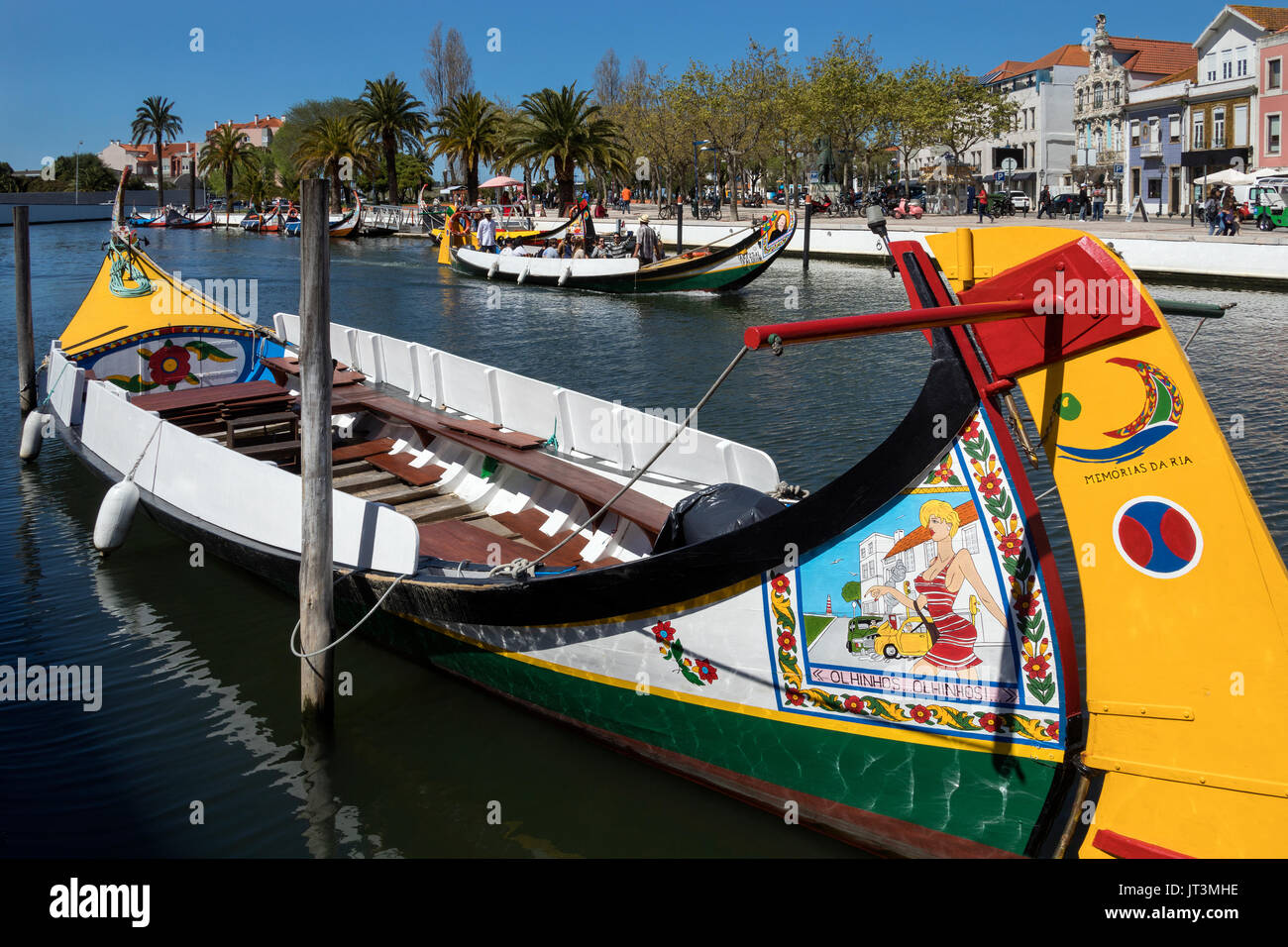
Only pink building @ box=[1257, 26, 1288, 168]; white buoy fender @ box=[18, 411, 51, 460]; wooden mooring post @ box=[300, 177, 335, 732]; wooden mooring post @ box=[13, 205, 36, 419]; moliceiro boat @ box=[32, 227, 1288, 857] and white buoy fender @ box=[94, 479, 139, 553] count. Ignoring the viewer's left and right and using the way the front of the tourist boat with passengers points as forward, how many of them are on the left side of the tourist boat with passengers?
1

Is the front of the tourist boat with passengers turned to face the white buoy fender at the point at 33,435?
no

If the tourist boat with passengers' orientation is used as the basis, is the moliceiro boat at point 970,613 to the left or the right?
on its right

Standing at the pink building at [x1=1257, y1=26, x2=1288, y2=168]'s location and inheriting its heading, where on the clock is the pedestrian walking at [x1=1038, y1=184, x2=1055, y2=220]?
The pedestrian walking is roughly at 12 o'clock from the pink building.

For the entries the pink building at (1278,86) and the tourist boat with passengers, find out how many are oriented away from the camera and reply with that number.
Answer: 0

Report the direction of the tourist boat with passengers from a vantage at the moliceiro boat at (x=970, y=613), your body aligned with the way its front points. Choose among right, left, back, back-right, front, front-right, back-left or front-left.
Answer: front-right

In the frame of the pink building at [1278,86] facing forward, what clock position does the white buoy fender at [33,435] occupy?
The white buoy fender is roughly at 11 o'clock from the pink building.

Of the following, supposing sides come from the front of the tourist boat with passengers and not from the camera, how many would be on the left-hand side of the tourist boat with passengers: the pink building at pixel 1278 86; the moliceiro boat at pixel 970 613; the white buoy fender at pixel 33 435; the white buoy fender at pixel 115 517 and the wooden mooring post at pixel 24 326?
1

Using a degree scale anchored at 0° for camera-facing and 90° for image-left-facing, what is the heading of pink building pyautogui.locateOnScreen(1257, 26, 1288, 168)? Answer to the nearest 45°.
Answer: approximately 45°

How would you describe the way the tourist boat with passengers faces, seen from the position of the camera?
facing the viewer and to the right of the viewer
